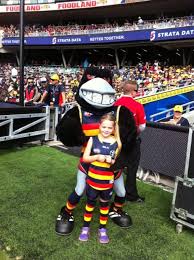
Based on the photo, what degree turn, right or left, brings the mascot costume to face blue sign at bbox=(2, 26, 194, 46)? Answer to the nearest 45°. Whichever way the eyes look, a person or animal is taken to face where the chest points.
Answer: approximately 180°

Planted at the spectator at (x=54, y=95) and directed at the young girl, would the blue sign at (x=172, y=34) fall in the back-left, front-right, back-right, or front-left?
back-left

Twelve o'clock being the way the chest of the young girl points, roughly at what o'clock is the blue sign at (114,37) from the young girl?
The blue sign is roughly at 6 o'clock from the young girl.

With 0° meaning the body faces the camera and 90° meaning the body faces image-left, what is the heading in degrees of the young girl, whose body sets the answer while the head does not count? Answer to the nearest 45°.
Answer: approximately 0°

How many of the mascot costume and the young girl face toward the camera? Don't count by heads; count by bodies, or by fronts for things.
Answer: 2
